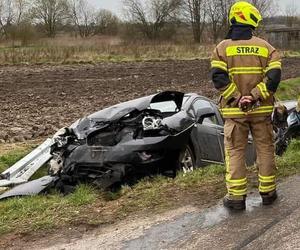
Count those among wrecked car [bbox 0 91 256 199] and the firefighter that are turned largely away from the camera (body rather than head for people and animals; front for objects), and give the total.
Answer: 1

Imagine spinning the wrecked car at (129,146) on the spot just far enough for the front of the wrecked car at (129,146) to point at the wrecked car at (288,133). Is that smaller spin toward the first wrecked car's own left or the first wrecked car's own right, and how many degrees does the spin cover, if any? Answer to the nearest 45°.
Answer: approximately 180°

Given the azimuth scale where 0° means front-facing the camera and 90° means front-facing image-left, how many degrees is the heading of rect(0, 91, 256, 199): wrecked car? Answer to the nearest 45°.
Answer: approximately 45°

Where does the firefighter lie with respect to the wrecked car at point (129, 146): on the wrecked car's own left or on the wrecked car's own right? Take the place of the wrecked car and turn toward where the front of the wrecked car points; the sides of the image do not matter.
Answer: on the wrecked car's own left

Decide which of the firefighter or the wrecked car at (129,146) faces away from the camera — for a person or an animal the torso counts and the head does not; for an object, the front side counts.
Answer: the firefighter

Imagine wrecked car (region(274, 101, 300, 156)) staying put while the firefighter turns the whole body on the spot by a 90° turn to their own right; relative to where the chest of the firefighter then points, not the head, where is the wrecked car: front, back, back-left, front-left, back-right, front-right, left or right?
left

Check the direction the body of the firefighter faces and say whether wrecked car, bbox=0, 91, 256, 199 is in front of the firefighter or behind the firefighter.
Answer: in front

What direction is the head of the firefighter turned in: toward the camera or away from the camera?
away from the camera

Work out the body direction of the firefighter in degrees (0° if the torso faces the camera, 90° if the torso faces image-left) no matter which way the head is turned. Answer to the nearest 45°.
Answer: approximately 180°
